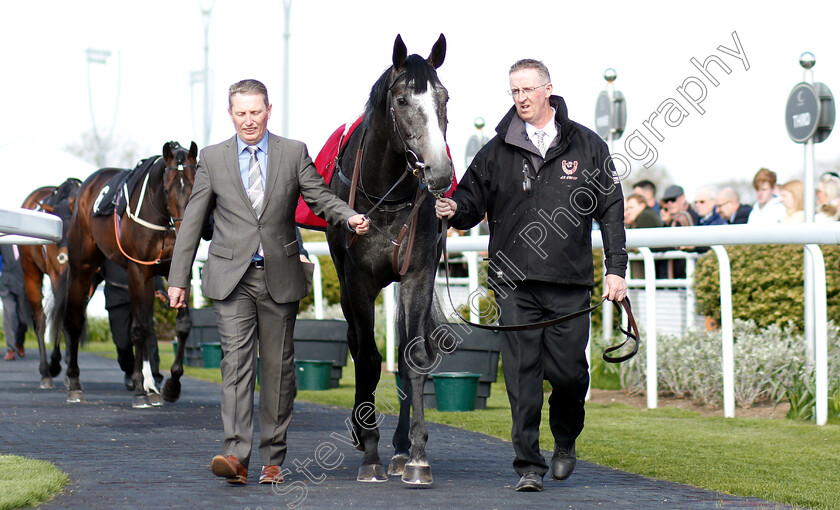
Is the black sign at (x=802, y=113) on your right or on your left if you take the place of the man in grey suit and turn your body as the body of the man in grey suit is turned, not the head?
on your left

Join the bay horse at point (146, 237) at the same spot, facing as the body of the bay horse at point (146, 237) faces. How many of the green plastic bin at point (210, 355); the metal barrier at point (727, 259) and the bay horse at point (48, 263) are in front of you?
1

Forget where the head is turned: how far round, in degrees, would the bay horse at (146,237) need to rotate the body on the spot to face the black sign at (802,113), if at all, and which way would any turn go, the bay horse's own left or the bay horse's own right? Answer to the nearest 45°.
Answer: approximately 45° to the bay horse's own left

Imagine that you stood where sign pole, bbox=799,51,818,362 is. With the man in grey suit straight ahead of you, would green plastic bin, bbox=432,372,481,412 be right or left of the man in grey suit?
right

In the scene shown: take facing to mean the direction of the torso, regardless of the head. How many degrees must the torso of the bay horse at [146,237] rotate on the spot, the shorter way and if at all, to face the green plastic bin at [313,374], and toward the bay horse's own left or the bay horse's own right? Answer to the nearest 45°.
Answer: approximately 90° to the bay horse's own left

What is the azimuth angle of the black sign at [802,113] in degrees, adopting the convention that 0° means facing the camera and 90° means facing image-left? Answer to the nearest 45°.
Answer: approximately 45°
